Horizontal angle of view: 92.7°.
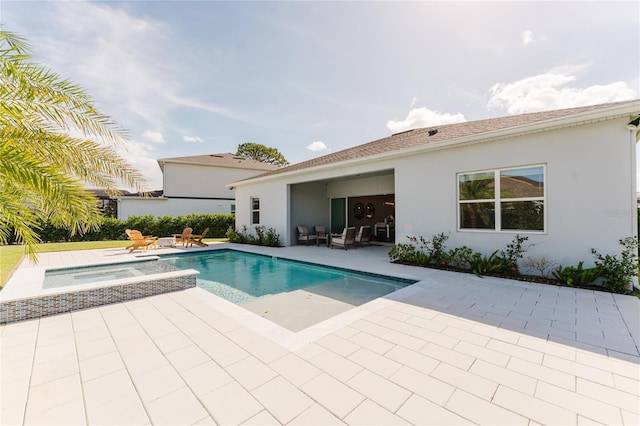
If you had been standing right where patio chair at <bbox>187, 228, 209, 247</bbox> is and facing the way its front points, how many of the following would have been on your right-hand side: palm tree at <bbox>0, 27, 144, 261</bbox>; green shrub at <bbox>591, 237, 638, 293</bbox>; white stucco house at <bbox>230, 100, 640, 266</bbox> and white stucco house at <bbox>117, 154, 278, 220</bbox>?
1
